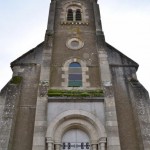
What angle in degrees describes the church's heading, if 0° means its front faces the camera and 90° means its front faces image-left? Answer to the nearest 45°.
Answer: approximately 0°
